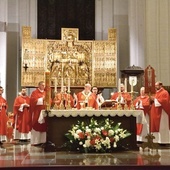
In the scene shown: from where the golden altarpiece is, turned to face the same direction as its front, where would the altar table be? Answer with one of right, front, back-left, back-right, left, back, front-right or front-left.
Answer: front

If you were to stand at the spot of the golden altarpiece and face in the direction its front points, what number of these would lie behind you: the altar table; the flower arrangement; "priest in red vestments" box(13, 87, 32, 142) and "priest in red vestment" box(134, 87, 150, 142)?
0

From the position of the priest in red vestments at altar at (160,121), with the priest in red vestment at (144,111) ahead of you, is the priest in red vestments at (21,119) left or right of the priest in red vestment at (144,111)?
left

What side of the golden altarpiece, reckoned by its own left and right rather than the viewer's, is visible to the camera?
front

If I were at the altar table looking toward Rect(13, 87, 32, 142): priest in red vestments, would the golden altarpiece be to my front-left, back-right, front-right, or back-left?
front-right

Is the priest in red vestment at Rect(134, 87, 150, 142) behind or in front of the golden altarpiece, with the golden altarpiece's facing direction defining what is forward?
in front

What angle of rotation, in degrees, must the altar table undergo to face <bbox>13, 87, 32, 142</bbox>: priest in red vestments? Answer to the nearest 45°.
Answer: approximately 135° to its right

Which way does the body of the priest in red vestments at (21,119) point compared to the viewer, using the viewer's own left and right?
facing the viewer and to the right of the viewer

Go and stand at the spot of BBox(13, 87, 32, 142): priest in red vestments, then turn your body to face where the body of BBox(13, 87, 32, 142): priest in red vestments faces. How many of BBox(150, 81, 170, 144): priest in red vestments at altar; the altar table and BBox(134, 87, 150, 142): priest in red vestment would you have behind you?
0

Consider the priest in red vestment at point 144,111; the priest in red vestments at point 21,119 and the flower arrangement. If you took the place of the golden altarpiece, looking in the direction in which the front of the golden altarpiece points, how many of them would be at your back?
0

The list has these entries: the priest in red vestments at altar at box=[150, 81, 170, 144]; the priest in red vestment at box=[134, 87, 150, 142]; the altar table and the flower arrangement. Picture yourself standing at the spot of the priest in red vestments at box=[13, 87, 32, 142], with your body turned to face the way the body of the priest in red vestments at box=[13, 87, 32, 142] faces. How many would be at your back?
0

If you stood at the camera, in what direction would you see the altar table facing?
facing the viewer

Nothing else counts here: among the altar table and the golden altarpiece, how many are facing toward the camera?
2

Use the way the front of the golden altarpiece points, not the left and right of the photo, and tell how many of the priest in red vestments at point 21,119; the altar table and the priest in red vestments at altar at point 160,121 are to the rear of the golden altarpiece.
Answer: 0

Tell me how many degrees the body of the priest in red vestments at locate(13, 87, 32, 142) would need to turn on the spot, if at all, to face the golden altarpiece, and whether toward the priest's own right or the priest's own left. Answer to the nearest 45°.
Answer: approximately 90° to the priest's own left

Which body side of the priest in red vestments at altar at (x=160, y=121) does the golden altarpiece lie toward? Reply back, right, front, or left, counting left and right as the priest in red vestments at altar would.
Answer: right

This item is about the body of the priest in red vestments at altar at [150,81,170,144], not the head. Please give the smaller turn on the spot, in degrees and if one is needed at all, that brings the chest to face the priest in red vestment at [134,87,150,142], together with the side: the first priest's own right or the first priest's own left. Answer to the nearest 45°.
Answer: approximately 90° to the first priest's own right
